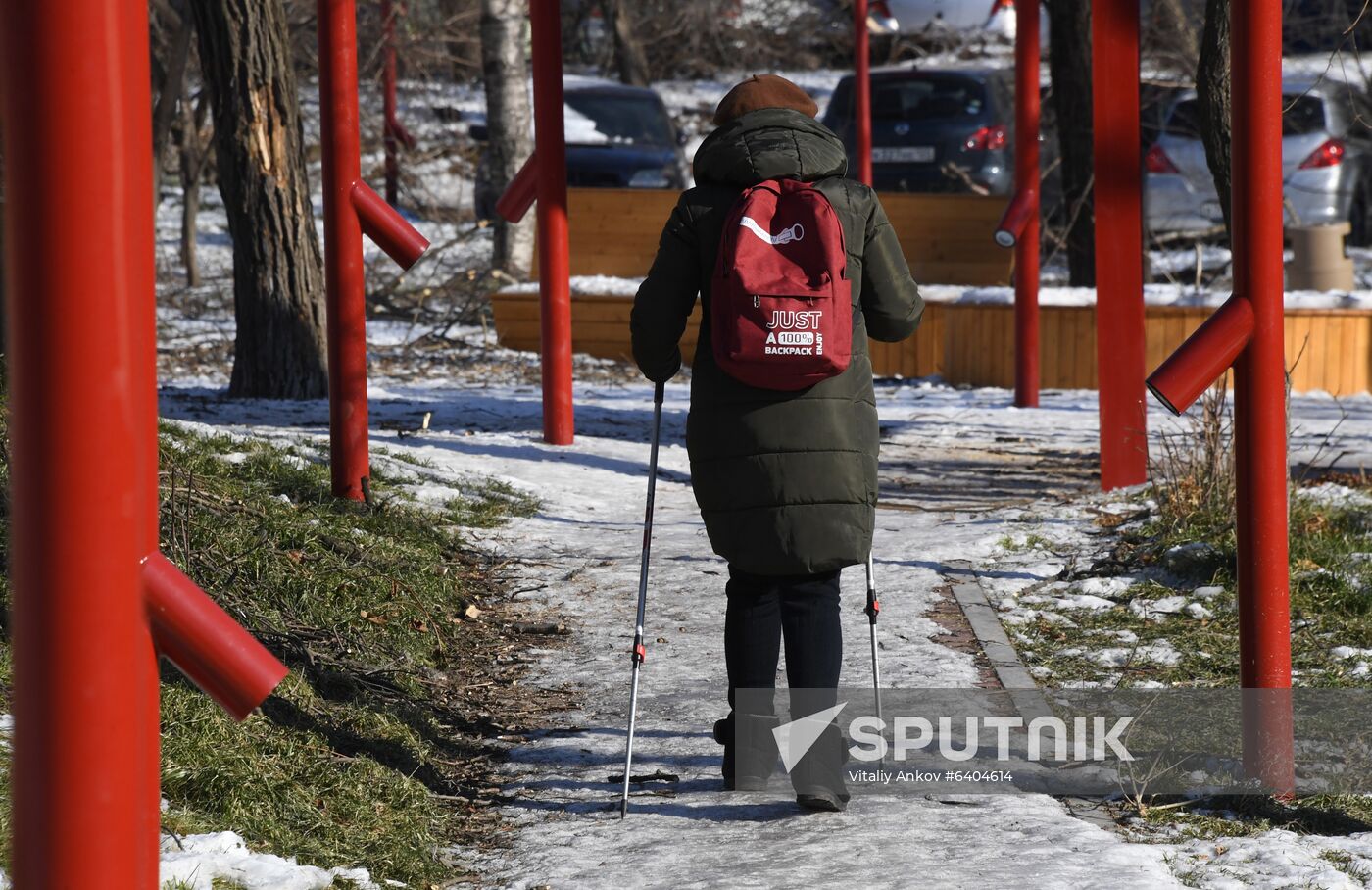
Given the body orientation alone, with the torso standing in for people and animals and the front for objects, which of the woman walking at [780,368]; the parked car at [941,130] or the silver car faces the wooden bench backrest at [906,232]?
the woman walking

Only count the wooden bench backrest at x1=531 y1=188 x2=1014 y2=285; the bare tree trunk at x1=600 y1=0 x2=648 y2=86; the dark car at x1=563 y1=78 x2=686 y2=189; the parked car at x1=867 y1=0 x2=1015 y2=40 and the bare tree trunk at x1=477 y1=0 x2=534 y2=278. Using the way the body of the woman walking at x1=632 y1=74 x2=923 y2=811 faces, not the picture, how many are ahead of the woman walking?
5

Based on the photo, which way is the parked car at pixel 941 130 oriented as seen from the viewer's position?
away from the camera

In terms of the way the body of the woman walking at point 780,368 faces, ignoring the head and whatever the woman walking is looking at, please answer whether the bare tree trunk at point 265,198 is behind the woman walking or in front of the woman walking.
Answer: in front

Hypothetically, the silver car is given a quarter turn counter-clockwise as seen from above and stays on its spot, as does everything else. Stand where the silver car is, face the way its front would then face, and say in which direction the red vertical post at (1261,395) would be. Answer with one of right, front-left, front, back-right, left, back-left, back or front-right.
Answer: back-left

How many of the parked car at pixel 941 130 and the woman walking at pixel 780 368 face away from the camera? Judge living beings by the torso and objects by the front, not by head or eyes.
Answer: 2

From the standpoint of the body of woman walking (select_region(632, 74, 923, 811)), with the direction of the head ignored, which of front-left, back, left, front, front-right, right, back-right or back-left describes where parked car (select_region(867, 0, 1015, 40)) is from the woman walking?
front

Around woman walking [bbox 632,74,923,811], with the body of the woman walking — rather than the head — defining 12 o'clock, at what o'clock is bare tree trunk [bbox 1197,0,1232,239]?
The bare tree trunk is roughly at 1 o'clock from the woman walking.

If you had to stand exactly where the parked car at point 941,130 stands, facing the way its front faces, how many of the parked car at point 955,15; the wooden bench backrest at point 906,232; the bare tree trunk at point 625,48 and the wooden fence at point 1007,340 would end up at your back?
2

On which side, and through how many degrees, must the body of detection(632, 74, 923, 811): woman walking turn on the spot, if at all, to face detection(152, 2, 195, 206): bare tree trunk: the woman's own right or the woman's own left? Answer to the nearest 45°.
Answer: approximately 45° to the woman's own left

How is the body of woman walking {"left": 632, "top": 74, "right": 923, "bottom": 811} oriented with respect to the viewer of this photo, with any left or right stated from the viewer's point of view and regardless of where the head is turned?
facing away from the viewer

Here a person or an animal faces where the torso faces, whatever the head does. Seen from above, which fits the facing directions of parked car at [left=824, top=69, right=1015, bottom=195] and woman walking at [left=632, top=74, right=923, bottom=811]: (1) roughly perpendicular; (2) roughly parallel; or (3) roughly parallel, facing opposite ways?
roughly parallel

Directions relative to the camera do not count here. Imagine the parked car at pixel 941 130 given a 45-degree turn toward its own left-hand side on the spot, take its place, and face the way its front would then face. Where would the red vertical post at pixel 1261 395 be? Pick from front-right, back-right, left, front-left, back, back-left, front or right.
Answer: back-left

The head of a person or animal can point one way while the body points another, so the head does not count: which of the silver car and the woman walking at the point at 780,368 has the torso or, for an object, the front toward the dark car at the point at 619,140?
the woman walking
